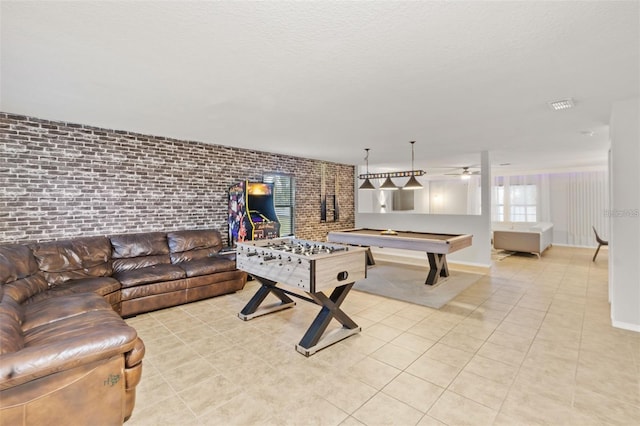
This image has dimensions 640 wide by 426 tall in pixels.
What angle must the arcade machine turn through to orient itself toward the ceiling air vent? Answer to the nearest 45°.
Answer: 0° — it already faces it

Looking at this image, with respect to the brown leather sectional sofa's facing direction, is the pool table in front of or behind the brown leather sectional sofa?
in front

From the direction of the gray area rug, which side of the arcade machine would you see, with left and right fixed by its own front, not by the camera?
front

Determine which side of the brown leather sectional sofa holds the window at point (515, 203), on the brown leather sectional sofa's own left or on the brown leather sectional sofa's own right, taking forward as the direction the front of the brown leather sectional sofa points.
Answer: on the brown leather sectional sofa's own left

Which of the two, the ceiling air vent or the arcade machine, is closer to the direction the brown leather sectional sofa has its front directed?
the ceiling air vent

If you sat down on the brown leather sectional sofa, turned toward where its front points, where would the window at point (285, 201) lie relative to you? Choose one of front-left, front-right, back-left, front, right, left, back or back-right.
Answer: left

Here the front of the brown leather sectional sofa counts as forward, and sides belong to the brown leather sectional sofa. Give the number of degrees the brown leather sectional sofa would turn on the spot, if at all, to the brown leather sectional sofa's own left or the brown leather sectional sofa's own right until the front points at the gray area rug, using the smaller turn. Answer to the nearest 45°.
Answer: approximately 45° to the brown leather sectional sofa's own left

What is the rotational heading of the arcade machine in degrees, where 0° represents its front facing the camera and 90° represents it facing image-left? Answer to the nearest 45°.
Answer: approximately 315°

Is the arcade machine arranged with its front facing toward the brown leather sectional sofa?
no

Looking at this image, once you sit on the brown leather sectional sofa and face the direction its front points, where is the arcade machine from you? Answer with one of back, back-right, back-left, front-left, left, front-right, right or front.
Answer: left

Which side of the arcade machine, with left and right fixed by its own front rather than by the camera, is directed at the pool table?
front

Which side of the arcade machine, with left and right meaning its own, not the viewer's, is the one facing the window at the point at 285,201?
left

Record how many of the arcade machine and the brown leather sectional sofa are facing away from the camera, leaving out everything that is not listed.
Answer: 0
